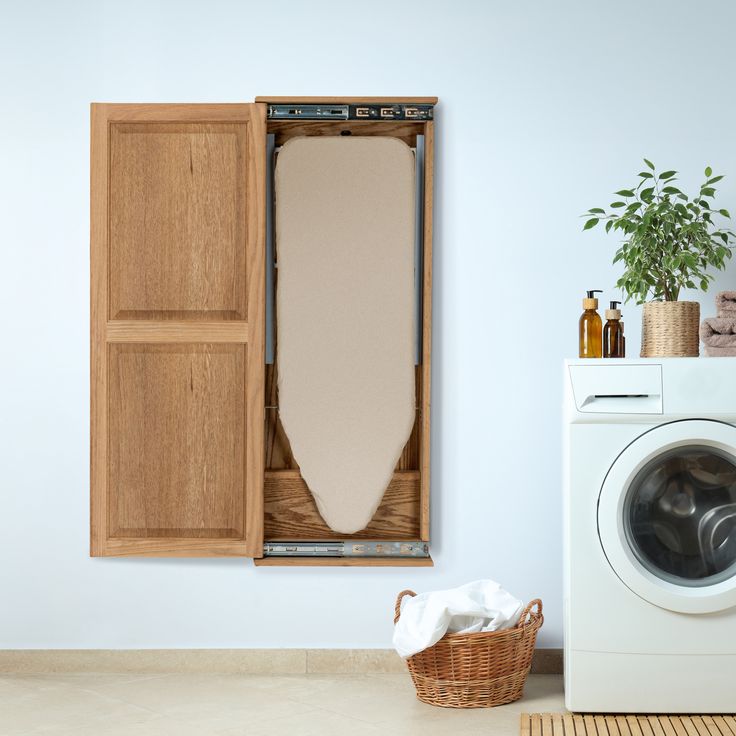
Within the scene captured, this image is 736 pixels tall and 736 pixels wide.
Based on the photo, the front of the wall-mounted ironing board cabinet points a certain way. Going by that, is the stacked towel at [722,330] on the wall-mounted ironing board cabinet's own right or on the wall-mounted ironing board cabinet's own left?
on the wall-mounted ironing board cabinet's own left

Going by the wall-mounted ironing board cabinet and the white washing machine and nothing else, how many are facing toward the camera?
2

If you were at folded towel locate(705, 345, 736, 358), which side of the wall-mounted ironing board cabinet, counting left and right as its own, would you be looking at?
left

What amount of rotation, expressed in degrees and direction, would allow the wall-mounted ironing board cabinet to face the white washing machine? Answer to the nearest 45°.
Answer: approximately 45° to its left

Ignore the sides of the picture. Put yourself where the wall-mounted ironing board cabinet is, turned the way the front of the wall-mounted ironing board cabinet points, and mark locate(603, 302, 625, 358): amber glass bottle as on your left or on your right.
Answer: on your left

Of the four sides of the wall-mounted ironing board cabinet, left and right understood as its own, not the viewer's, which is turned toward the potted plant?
left

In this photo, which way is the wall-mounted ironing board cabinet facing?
toward the camera

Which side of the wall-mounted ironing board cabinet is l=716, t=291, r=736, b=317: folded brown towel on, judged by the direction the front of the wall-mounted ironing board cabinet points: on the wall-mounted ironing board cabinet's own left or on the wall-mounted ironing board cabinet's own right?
on the wall-mounted ironing board cabinet's own left

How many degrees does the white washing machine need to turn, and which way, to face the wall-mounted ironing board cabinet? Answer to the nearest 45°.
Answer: approximately 90° to its right

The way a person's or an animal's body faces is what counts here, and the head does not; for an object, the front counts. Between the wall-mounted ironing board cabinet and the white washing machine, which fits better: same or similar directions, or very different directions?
same or similar directions
